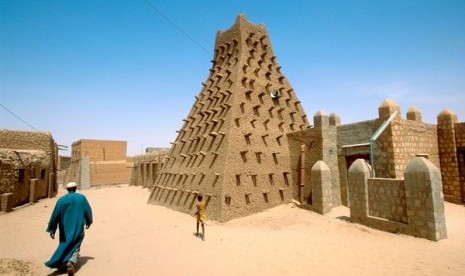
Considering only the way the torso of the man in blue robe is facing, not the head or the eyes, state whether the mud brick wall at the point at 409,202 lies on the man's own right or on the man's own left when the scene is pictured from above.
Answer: on the man's own right

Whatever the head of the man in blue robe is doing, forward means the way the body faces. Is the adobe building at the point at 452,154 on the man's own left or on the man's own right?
on the man's own right

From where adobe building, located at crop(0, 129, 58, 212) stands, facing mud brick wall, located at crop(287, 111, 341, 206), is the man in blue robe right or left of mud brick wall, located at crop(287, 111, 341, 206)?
right

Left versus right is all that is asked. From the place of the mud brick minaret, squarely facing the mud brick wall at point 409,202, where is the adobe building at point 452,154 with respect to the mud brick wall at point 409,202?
left

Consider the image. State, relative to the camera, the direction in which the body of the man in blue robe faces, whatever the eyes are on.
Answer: away from the camera

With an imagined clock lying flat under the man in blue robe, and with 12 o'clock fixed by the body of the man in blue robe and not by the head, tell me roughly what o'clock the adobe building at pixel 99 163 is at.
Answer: The adobe building is roughly at 12 o'clock from the man in blue robe.
